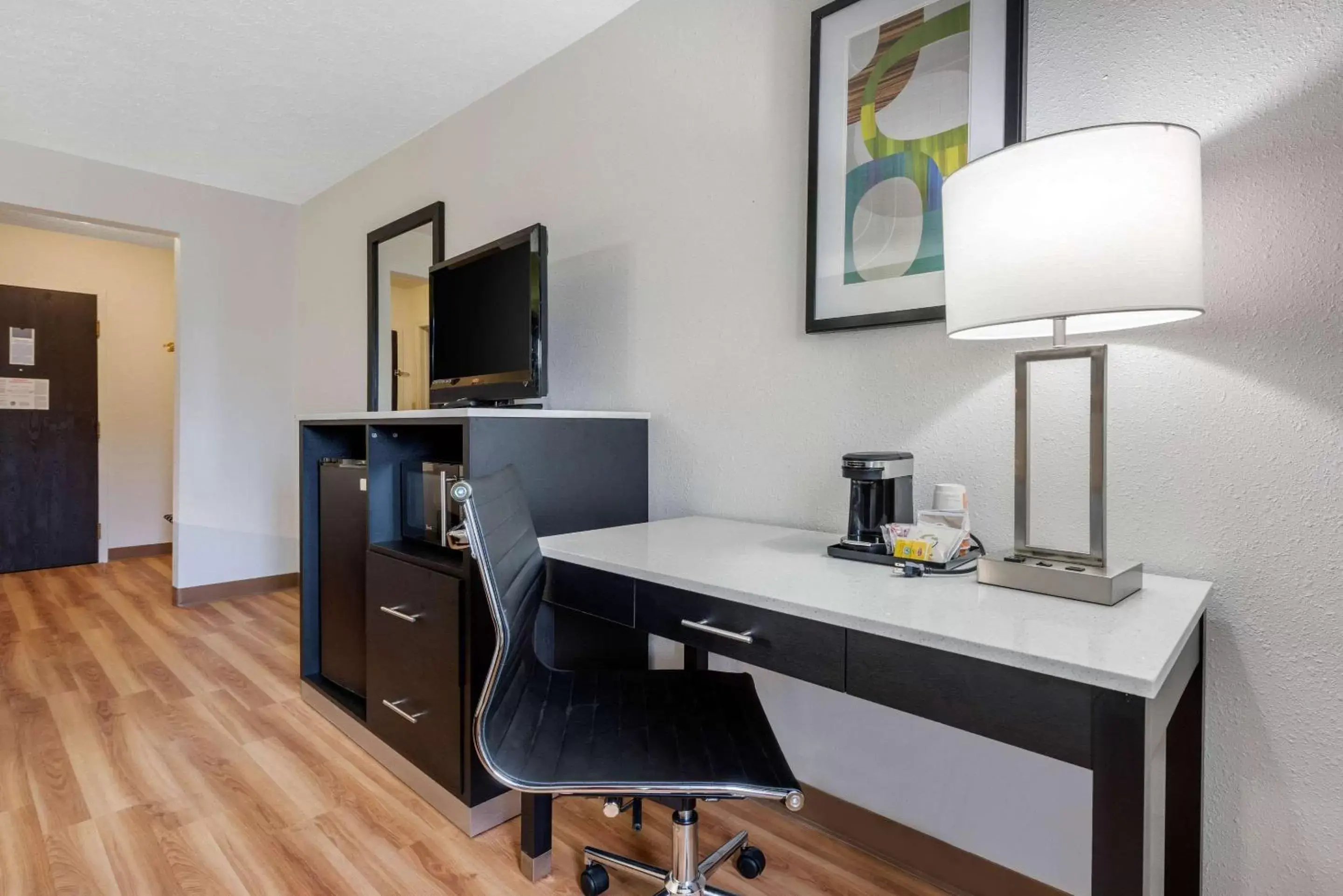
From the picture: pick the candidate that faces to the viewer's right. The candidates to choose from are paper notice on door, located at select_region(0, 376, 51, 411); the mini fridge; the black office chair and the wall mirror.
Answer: the black office chair

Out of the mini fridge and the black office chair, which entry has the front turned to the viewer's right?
the black office chair

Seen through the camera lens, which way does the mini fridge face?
facing the viewer and to the left of the viewer

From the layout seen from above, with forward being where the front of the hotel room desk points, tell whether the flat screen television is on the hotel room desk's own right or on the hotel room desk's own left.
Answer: on the hotel room desk's own right

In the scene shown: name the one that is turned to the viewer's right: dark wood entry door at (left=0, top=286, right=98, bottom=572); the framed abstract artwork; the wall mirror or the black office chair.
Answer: the black office chair

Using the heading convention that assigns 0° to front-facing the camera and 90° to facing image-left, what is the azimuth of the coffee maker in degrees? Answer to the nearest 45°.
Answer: approximately 45°

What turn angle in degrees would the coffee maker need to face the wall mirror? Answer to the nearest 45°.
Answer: approximately 90° to its right

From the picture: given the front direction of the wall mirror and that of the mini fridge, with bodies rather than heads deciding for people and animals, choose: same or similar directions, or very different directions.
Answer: same or similar directions

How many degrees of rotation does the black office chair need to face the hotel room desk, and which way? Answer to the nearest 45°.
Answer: approximately 45° to its right

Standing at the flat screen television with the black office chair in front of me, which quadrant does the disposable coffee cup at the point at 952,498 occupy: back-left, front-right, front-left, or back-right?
front-left

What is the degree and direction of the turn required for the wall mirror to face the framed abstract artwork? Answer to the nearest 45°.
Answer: approximately 90° to its left

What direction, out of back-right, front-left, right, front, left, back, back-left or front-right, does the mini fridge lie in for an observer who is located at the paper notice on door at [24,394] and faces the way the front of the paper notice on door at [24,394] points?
front

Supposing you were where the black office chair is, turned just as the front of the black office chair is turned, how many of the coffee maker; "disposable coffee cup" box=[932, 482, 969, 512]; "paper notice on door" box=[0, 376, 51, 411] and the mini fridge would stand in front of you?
2

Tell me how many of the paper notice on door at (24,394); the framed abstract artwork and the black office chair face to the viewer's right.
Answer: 1

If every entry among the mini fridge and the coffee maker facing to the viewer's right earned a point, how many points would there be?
0

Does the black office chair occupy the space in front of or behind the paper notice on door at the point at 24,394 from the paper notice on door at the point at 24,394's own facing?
in front

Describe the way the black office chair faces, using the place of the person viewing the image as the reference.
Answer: facing to the right of the viewer

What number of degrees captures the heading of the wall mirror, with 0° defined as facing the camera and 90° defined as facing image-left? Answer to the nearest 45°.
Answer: approximately 45°

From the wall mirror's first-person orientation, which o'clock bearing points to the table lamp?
The table lamp is roughly at 10 o'clock from the wall mirror.

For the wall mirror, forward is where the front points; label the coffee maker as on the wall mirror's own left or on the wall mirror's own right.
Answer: on the wall mirror's own left

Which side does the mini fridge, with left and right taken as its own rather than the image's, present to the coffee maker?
left
